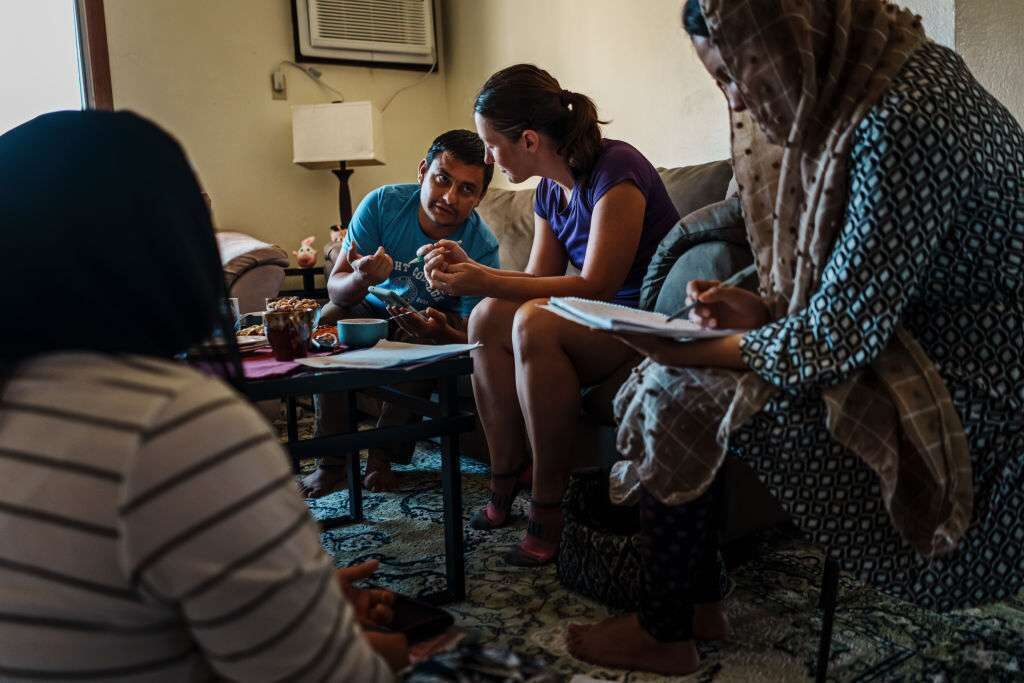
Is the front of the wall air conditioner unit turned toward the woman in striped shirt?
yes

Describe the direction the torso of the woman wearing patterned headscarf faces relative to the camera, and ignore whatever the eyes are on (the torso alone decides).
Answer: to the viewer's left

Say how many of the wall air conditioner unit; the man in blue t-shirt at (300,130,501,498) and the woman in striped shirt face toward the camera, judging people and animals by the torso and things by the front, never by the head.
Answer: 2

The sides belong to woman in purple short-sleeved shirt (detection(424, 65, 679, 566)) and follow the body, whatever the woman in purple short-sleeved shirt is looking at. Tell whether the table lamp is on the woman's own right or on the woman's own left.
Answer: on the woman's own right

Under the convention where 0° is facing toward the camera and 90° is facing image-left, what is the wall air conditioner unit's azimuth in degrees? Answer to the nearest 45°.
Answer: approximately 0°

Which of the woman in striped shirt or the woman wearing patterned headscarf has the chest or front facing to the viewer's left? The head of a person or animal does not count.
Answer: the woman wearing patterned headscarf

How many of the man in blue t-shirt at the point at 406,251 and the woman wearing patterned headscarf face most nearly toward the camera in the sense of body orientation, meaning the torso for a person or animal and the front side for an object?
1

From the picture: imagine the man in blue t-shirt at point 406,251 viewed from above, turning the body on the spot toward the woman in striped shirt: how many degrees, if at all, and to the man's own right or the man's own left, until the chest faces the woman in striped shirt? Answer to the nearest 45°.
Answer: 0° — they already face them

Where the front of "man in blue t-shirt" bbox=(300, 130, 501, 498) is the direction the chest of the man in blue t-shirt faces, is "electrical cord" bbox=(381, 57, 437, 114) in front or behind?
behind

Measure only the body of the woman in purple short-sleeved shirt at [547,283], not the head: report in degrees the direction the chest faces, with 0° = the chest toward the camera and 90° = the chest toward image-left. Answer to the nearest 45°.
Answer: approximately 45°

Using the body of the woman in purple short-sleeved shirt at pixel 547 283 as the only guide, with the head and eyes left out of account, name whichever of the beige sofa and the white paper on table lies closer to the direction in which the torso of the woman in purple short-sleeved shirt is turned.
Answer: the white paper on table

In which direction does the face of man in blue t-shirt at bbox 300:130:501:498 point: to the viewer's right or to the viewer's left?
to the viewer's right
